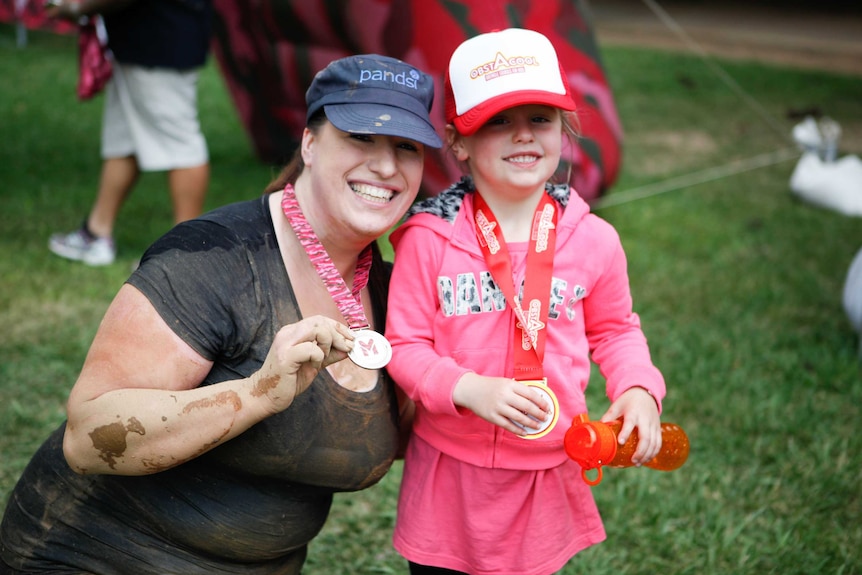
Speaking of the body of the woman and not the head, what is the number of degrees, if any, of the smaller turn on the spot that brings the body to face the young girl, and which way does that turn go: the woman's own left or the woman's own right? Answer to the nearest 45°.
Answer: approximately 45° to the woman's own left

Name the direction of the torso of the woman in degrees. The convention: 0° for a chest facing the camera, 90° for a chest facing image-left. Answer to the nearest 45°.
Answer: approximately 315°

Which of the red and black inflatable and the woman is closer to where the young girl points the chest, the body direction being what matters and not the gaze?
the woman

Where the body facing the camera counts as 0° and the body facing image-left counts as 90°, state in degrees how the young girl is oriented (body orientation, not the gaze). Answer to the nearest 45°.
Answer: approximately 0°

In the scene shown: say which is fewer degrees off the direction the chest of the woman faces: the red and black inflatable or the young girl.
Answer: the young girl

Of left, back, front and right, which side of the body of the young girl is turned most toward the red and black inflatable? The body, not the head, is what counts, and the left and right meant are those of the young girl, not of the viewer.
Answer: back

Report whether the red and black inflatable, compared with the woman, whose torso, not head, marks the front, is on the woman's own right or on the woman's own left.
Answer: on the woman's own left

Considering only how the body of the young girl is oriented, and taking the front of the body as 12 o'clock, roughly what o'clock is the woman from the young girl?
The woman is roughly at 2 o'clock from the young girl.
